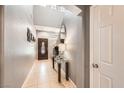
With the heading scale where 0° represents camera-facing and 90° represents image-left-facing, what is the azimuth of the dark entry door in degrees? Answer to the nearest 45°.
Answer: approximately 0°

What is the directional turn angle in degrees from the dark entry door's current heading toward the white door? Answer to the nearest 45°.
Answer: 0° — it already faces it
